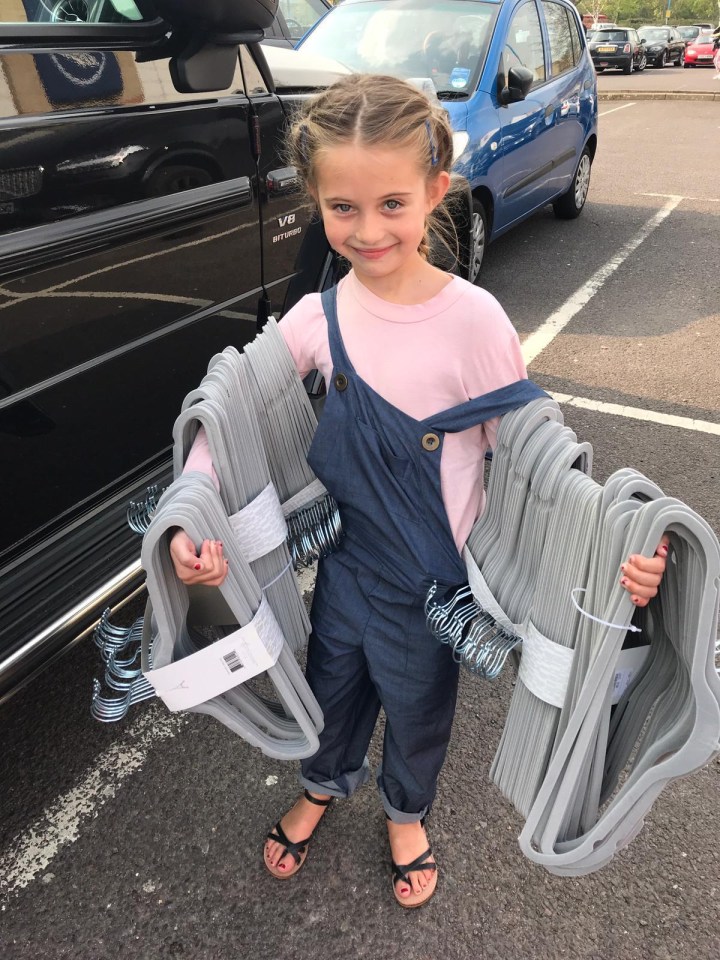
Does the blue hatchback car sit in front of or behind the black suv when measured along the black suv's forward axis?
in front

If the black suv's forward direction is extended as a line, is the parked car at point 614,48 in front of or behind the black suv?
in front

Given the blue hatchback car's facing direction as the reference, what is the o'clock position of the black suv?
The black suv is roughly at 11 o'clock from the blue hatchback car.

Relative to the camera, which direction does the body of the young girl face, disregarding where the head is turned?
toward the camera

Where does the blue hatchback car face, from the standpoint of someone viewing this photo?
facing the viewer and to the left of the viewer

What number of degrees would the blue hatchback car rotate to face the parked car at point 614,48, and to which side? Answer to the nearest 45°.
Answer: approximately 135° to its right

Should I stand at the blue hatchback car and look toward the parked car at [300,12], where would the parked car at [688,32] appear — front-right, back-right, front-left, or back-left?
front-right

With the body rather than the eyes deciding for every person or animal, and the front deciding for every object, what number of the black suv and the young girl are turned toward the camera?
1

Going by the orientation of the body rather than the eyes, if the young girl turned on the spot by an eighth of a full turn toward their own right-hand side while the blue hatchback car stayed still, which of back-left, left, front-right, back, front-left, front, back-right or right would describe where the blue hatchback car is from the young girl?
back-right

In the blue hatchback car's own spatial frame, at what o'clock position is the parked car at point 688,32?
The parked car is roughly at 5 o'clock from the blue hatchback car.

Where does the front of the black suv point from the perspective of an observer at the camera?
facing away from the viewer and to the right of the viewer

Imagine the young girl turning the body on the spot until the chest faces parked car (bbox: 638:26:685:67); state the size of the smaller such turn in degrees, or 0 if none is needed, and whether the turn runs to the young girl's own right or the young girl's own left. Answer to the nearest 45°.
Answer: approximately 180°

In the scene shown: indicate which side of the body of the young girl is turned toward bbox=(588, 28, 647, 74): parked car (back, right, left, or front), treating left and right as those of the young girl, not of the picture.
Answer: back
